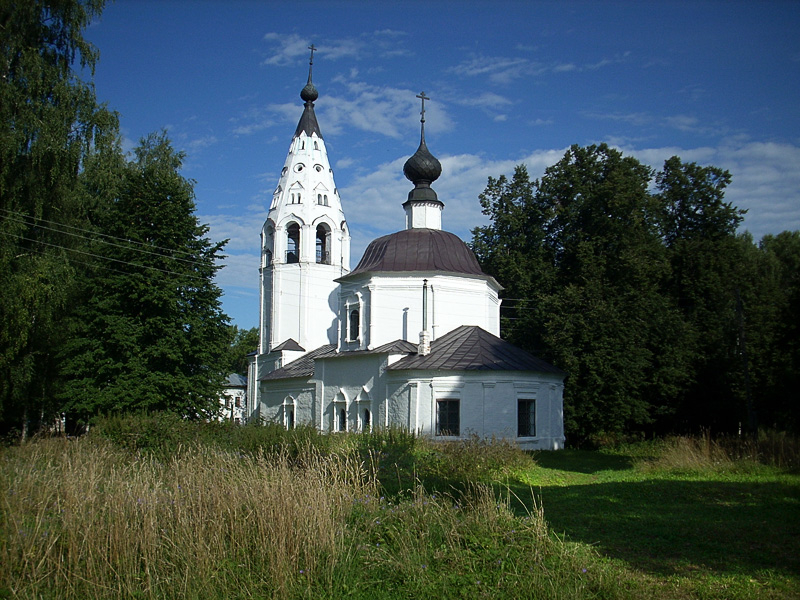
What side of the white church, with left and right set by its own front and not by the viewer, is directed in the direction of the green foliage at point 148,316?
left

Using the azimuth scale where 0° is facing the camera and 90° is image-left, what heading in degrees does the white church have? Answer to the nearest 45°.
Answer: approximately 135°
